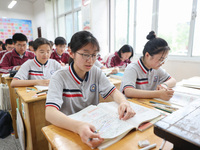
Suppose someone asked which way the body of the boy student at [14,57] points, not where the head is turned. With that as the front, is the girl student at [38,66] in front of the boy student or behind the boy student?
in front

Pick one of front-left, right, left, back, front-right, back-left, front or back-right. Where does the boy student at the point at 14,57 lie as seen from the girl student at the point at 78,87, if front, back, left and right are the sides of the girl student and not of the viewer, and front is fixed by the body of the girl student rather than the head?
back

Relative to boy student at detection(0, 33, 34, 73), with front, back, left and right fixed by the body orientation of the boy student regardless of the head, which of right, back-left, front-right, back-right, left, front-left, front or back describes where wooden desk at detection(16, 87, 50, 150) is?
front-right

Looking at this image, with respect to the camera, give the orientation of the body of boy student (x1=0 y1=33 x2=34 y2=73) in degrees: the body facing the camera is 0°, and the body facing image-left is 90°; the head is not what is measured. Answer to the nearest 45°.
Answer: approximately 315°

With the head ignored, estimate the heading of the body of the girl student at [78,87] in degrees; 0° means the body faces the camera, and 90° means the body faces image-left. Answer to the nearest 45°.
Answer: approximately 315°

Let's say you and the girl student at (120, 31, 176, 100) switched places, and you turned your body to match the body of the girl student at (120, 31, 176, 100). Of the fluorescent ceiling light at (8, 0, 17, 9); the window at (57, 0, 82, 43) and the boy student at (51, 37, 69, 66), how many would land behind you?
3

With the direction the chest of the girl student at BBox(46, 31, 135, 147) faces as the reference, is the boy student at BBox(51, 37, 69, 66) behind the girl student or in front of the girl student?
behind

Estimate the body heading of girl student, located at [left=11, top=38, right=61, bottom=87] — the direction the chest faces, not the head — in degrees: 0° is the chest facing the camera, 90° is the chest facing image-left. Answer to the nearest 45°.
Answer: approximately 315°

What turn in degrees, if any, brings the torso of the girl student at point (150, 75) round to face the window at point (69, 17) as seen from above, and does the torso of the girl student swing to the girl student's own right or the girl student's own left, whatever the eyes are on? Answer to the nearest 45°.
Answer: approximately 180°

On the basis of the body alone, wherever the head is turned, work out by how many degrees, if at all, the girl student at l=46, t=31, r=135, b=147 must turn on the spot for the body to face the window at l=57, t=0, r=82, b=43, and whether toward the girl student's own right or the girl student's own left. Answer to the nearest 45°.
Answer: approximately 135° to the girl student's own left
